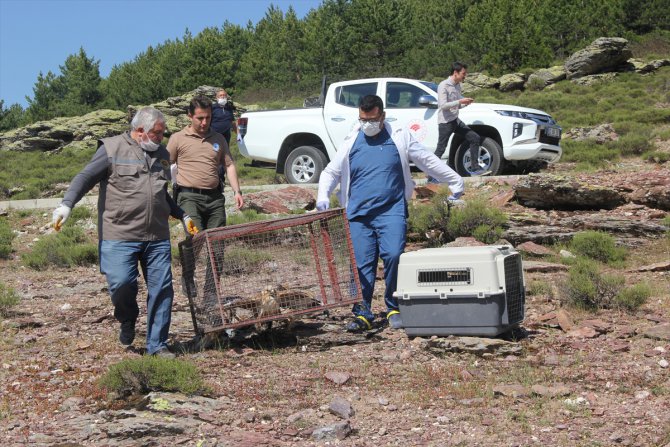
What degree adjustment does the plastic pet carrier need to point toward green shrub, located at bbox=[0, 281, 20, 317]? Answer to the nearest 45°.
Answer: approximately 180°

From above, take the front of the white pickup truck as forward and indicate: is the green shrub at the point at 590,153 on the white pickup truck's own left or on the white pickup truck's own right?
on the white pickup truck's own left

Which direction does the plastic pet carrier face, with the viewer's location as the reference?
facing to the right of the viewer

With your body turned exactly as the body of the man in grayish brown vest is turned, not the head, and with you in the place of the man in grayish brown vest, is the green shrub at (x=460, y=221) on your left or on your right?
on your left

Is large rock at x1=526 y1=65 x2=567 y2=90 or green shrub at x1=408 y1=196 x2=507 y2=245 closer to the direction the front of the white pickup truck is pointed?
the green shrub

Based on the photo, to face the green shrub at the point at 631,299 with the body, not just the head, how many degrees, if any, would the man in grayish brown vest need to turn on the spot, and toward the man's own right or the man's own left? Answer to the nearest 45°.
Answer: approximately 45° to the man's own left

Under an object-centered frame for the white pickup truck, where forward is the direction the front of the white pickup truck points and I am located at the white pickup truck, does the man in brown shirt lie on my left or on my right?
on my right

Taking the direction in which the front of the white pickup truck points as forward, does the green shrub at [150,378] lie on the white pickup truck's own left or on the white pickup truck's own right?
on the white pickup truck's own right
